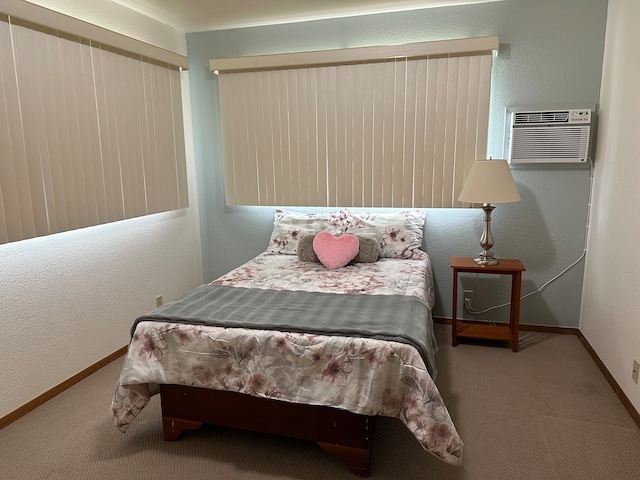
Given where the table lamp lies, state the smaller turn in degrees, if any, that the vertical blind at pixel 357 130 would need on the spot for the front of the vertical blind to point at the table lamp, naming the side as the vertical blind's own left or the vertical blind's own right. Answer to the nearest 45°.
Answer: approximately 45° to the vertical blind's own left

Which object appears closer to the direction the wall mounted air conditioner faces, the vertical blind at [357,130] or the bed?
the bed

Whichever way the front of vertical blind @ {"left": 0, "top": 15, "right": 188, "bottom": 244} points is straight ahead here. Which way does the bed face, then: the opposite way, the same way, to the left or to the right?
to the right

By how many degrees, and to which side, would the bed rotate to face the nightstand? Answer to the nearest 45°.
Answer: approximately 135° to its left

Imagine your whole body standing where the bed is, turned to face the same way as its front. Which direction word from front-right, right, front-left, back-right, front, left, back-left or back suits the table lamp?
back-left

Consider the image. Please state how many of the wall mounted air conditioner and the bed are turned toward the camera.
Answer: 2

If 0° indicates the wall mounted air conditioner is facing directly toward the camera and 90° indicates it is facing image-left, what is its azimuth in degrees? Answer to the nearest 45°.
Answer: approximately 0°

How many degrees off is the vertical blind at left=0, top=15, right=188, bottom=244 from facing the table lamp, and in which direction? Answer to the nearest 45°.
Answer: approximately 45° to its left

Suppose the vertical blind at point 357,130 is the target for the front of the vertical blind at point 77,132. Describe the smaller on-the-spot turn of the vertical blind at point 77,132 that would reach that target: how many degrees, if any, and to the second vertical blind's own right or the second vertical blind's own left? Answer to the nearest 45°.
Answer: approximately 45° to the second vertical blind's own left

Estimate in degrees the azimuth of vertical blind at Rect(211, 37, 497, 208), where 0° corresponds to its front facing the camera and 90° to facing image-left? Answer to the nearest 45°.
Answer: approximately 0°

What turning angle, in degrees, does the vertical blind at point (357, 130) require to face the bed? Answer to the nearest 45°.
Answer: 0° — it already faces it

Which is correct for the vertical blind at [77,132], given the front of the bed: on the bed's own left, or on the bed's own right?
on the bed's own right
